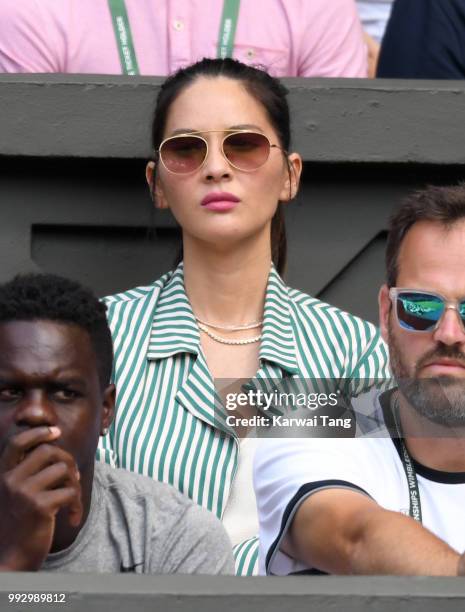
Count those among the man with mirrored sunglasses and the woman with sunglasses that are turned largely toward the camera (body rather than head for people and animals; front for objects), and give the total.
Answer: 2

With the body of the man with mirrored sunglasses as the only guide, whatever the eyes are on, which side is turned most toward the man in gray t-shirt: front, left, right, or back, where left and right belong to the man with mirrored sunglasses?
right

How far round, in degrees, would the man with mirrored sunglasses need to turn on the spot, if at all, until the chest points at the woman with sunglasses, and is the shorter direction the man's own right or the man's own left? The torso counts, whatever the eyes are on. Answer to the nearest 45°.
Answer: approximately 135° to the man's own right

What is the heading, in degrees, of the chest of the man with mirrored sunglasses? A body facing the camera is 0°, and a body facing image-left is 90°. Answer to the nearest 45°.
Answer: approximately 0°

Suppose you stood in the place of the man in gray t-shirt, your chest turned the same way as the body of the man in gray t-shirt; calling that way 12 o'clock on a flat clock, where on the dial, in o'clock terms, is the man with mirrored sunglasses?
The man with mirrored sunglasses is roughly at 8 o'clock from the man in gray t-shirt.

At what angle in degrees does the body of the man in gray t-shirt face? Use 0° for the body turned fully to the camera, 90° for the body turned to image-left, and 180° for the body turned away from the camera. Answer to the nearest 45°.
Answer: approximately 45°

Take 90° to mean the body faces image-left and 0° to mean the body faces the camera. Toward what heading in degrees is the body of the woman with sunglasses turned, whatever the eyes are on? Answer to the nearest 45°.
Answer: approximately 0°
